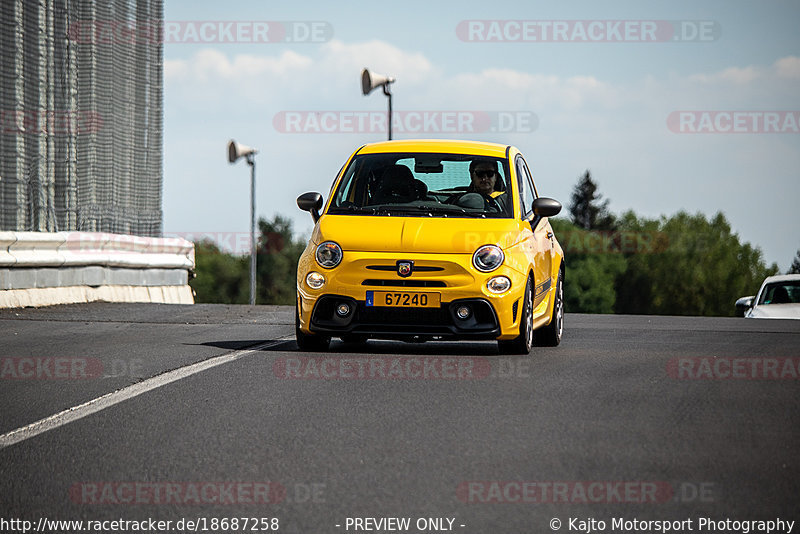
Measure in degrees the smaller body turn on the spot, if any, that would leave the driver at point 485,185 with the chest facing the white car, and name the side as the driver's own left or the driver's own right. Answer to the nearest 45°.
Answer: approximately 135° to the driver's own left

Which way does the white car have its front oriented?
toward the camera

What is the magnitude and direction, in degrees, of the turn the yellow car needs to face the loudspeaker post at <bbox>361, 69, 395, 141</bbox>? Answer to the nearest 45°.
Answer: approximately 180°

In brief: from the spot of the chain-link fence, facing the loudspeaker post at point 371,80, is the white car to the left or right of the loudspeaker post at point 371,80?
right

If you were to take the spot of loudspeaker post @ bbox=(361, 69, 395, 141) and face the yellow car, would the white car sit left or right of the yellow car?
left

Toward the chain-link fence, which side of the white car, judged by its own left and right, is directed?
right

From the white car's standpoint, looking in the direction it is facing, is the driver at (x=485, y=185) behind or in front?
in front

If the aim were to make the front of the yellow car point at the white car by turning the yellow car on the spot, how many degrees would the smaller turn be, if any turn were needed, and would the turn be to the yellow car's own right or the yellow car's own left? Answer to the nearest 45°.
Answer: approximately 135° to the yellow car's own left

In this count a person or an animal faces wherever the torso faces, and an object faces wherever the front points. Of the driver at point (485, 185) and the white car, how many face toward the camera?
2

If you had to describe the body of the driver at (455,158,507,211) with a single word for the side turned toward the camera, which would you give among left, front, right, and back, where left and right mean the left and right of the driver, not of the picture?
front
